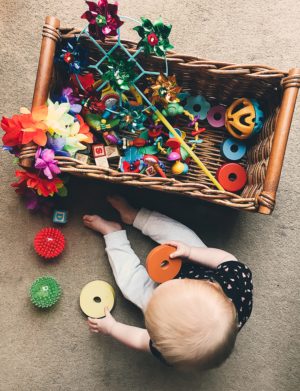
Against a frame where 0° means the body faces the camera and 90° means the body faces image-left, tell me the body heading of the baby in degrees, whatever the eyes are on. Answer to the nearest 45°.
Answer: approximately 135°
